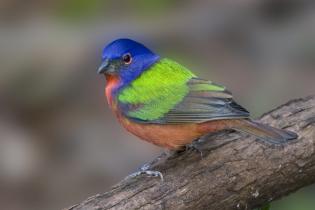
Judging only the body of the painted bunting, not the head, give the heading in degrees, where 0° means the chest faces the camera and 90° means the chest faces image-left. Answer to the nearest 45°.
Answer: approximately 90°
